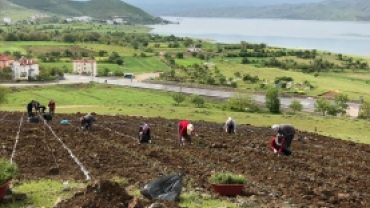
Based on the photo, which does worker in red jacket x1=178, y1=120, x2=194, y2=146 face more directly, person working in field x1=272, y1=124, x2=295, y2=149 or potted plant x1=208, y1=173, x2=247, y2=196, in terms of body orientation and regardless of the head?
the person working in field

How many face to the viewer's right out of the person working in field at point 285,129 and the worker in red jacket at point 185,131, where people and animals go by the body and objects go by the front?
1

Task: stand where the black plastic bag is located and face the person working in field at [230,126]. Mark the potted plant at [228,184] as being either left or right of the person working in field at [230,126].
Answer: right

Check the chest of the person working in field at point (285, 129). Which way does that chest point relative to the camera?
to the viewer's left

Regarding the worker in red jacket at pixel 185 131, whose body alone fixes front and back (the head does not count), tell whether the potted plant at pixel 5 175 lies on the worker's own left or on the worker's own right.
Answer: on the worker's own right

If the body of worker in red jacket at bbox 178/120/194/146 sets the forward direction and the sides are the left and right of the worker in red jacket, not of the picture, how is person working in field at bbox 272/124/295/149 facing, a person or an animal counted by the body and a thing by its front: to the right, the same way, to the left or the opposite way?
the opposite way

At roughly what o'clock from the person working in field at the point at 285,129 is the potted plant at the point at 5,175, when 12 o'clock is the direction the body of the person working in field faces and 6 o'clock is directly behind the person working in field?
The potted plant is roughly at 10 o'clock from the person working in field.

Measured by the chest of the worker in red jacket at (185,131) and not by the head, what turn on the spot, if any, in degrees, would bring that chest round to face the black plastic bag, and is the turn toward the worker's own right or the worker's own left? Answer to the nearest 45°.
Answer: approximately 90° to the worker's own right

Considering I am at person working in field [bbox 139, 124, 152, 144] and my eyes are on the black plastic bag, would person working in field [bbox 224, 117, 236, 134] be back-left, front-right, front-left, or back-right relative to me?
back-left

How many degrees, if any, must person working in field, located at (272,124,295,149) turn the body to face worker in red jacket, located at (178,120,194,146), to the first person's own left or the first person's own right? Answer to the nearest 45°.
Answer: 0° — they already face them

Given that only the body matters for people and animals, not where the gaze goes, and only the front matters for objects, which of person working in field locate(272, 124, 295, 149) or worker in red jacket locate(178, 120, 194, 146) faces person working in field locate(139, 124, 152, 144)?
person working in field locate(272, 124, 295, 149)

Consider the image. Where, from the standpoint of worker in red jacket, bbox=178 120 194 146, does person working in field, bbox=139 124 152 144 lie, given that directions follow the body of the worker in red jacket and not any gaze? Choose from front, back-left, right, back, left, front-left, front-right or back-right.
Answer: back

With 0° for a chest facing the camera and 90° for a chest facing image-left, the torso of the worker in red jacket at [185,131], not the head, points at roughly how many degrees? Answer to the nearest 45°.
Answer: approximately 270°

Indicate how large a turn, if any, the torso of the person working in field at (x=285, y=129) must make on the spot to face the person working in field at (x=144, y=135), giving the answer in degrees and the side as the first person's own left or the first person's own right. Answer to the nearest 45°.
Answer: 0° — they already face them
